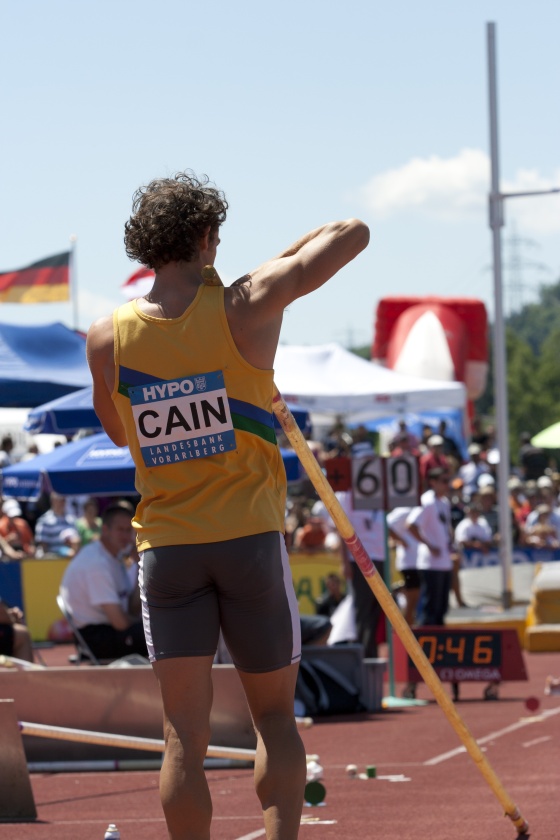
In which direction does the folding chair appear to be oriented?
to the viewer's right

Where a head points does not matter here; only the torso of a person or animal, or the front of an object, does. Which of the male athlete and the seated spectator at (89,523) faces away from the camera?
the male athlete

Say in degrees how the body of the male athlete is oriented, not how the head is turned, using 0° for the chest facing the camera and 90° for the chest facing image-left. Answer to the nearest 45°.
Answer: approximately 180°

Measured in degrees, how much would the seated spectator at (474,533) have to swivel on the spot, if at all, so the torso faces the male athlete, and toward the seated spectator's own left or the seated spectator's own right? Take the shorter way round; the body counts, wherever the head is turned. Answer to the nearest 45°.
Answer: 0° — they already face them

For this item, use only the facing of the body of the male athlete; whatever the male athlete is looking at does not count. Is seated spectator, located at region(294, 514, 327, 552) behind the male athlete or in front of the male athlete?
in front

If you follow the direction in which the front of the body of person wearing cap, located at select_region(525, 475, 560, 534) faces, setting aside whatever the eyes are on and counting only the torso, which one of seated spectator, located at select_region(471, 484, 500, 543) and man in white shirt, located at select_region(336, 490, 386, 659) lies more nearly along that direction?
the man in white shirt

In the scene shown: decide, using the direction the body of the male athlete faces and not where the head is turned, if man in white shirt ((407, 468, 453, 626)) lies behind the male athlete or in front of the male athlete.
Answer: in front

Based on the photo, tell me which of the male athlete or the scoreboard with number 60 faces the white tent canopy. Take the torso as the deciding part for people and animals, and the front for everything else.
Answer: the male athlete

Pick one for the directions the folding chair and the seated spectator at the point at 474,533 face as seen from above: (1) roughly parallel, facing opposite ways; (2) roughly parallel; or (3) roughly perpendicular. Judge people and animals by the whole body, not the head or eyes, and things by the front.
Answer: roughly perpendicular

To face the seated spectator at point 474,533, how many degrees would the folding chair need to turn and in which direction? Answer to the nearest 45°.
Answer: approximately 45° to its left

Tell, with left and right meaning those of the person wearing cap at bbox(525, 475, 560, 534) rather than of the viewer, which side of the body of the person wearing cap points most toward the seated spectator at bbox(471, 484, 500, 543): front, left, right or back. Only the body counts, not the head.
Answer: right

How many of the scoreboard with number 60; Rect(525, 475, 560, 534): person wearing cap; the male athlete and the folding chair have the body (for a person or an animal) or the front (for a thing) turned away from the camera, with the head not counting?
1

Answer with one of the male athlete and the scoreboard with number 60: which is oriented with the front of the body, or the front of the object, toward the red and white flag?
the male athlete
